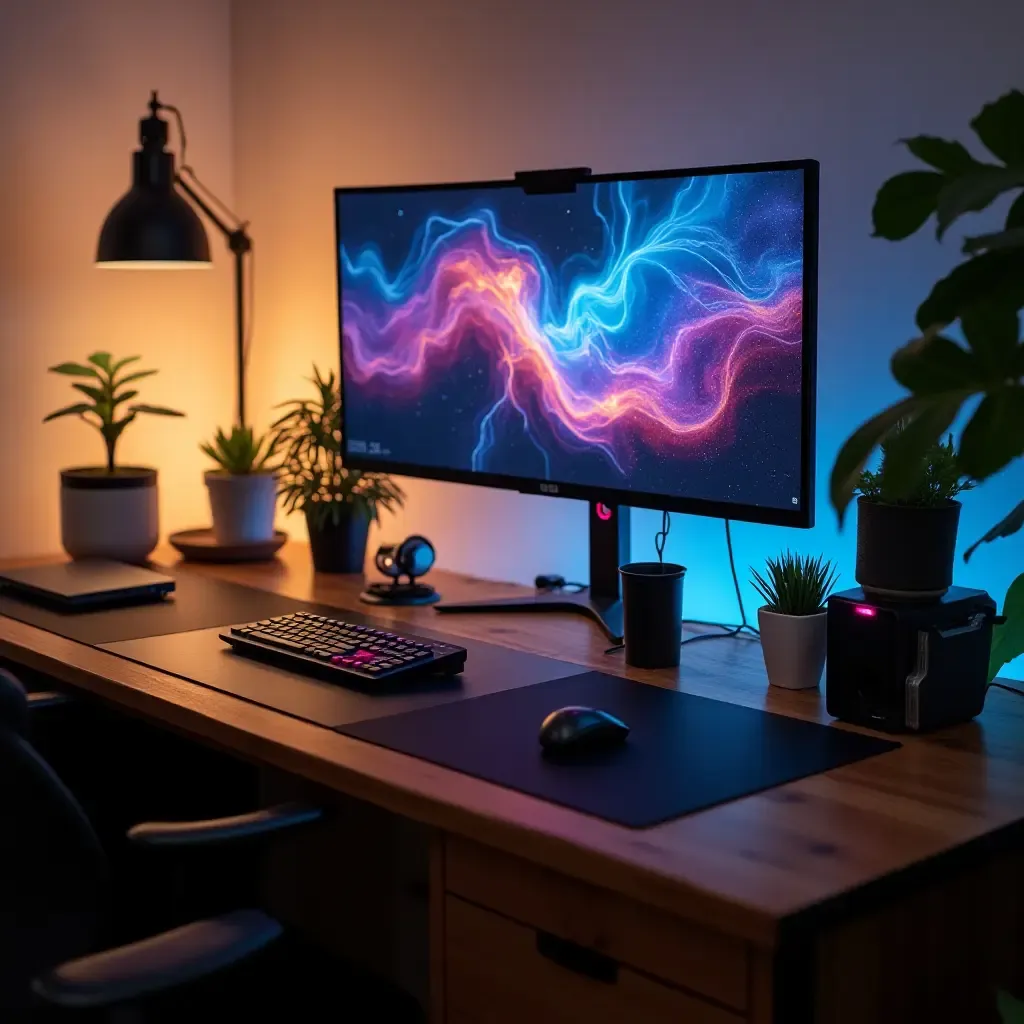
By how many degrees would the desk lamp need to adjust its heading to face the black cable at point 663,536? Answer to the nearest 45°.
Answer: approximately 135° to its left

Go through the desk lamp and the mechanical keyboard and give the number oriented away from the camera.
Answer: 0

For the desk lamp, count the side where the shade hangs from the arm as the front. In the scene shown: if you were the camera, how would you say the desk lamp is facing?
facing to the left of the viewer

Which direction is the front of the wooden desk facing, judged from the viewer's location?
facing the viewer and to the left of the viewer

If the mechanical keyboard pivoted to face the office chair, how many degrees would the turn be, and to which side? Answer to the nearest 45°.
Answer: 0° — it already faces it

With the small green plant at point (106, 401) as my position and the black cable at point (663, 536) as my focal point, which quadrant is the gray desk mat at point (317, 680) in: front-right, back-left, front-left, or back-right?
front-right
